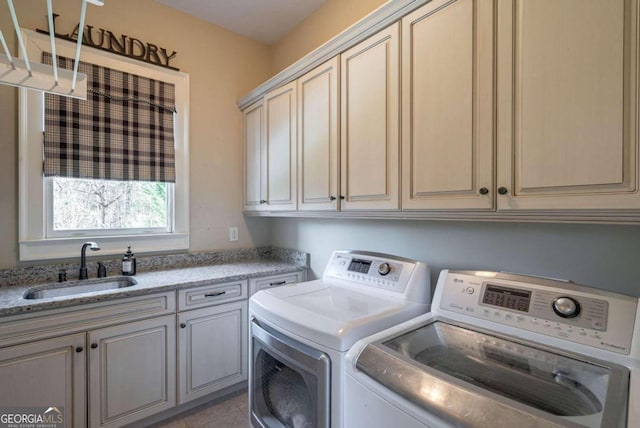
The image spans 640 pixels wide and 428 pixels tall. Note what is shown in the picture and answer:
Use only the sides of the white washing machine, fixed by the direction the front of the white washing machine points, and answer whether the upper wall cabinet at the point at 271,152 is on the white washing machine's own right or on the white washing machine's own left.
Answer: on the white washing machine's own right

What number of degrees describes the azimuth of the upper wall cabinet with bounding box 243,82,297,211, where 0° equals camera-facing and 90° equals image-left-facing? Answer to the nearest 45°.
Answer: approximately 45°

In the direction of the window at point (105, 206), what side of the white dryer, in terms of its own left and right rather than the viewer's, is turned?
right

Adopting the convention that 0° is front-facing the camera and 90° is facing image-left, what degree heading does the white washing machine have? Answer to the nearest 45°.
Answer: approximately 45°

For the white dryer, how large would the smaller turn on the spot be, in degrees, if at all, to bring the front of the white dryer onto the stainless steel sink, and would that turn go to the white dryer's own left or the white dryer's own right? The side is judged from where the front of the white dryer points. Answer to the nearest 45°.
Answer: approximately 45° to the white dryer's own right
